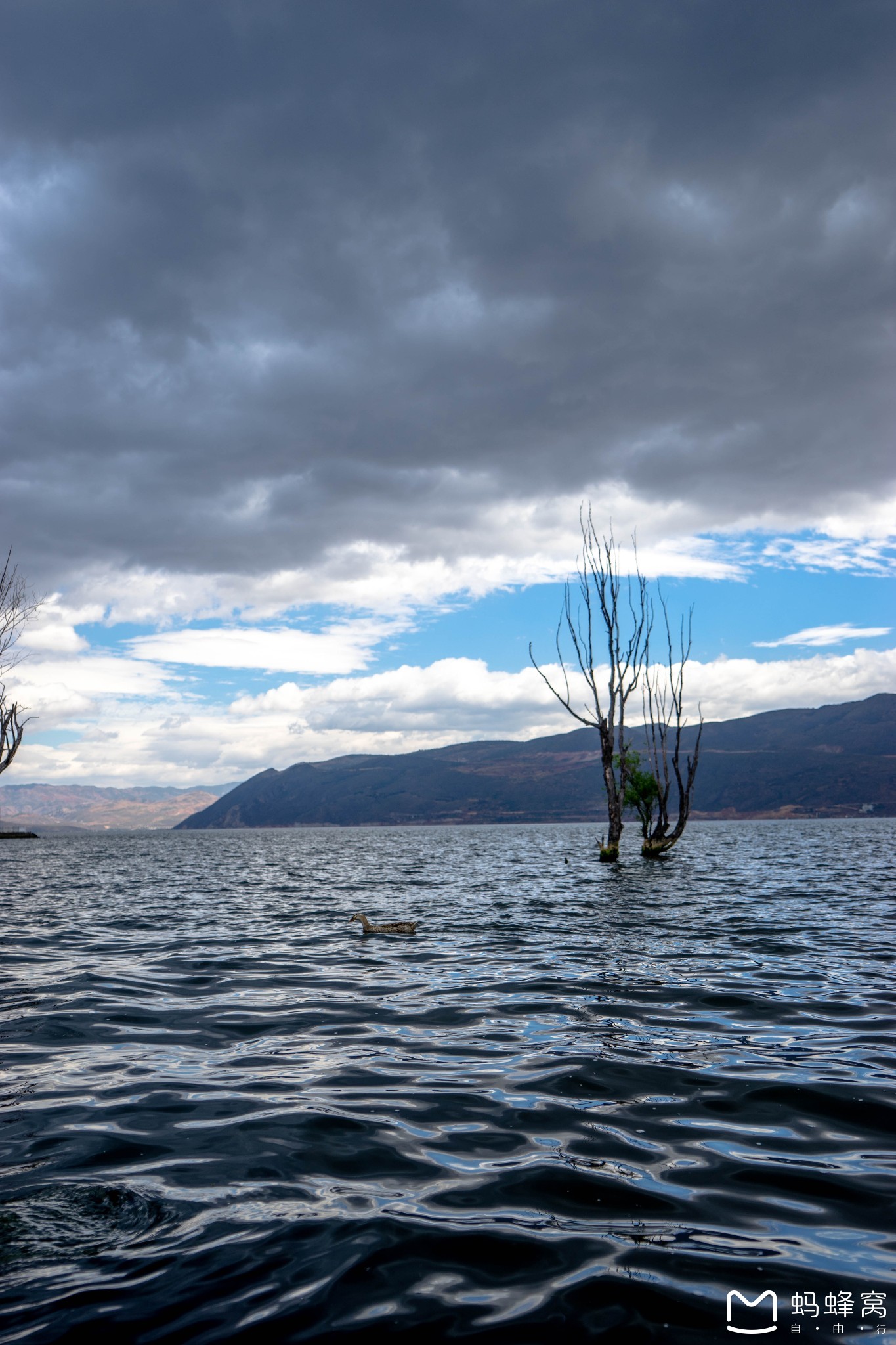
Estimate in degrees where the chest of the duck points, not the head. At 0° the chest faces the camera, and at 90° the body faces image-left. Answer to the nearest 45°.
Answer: approximately 90°
